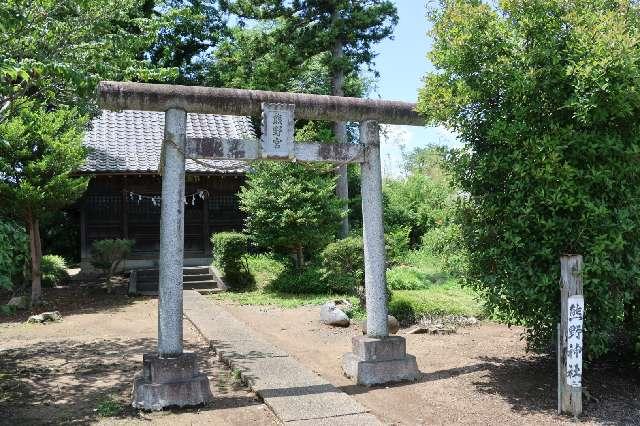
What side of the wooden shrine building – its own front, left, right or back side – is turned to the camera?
front

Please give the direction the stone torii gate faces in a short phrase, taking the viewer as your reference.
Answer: facing the viewer

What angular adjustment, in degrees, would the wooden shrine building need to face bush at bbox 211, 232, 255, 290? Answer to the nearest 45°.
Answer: approximately 45° to its left

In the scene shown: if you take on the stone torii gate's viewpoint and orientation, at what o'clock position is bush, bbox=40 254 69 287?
The bush is roughly at 5 o'clock from the stone torii gate.

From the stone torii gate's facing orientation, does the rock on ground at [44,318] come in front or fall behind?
behind

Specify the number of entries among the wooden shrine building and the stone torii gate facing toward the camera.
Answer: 2

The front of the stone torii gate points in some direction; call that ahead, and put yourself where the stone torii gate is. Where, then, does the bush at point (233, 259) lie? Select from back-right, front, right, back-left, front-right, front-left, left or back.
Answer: back

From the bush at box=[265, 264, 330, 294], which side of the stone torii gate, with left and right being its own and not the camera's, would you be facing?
back

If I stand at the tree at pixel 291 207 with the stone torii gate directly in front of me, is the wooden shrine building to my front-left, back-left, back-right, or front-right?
back-right

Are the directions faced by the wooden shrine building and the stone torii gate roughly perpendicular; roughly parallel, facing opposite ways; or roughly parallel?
roughly parallel
